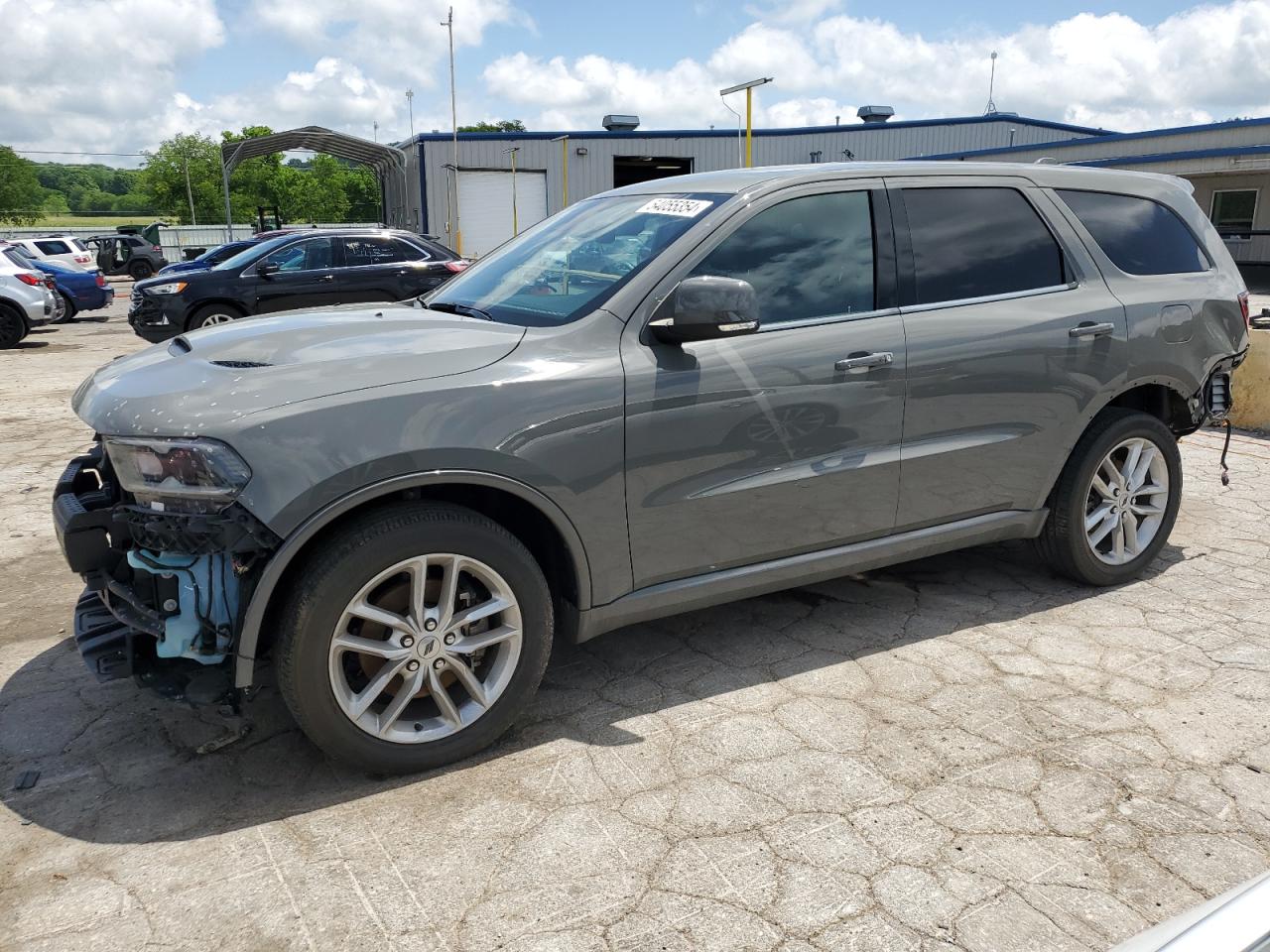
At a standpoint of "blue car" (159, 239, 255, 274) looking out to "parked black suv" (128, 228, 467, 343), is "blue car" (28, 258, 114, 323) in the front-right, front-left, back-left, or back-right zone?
back-right

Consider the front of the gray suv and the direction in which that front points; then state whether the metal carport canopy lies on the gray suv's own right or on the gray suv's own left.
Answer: on the gray suv's own right

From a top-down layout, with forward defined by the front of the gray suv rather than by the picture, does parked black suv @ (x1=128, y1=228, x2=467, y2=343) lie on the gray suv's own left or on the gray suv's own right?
on the gray suv's own right

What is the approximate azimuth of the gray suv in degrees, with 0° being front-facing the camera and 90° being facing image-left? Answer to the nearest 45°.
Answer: approximately 45°

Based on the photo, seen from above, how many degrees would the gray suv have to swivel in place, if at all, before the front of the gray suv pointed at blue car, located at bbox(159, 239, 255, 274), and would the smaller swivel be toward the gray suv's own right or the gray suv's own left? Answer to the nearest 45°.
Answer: approximately 90° to the gray suv's own right
